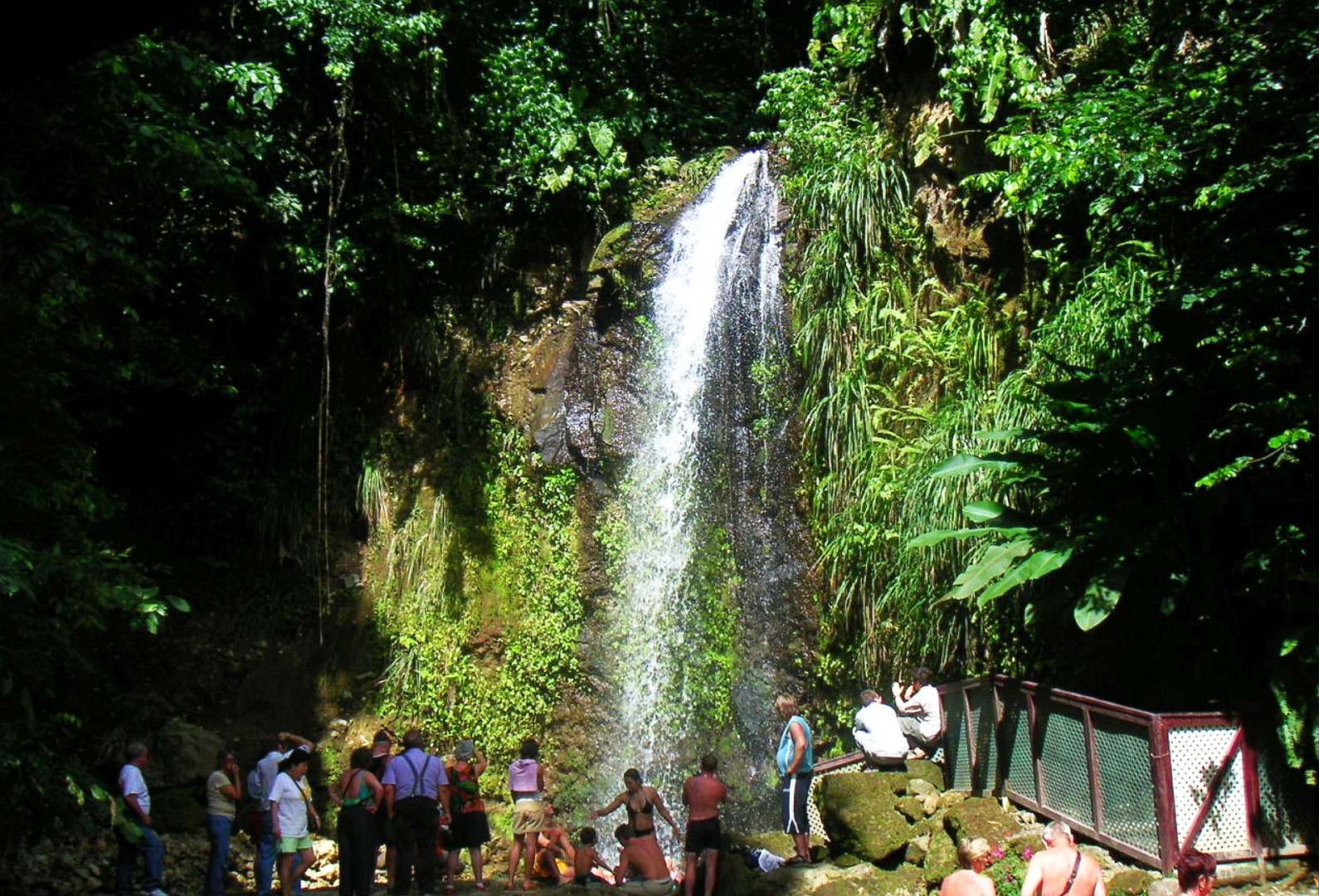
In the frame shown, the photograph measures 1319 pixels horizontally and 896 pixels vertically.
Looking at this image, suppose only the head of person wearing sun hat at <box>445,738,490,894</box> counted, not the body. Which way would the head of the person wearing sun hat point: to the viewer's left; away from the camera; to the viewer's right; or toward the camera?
away from the camera

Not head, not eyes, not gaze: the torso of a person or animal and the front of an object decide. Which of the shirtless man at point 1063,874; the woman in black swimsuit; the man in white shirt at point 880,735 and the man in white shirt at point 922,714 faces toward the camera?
the woman in black swimsuit

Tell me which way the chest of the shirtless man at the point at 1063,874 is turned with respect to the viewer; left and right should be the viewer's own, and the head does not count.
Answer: facing away from the viewer

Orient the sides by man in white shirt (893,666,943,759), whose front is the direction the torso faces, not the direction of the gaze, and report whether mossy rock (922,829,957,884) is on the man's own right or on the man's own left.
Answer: on the man's own left

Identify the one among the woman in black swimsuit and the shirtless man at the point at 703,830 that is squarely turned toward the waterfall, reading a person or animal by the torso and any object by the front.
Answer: the shirtless man

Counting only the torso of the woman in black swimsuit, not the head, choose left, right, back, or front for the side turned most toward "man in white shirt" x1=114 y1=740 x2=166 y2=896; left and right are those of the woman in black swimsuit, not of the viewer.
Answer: right

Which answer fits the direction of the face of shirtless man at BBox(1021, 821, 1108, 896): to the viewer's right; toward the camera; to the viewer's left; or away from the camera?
away from the camera

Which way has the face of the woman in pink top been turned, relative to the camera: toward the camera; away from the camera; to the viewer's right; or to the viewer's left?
away from the camera

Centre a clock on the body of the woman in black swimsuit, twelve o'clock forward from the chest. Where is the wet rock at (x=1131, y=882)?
The wet rock is roughly at 10 o'clock from the woman in black swimsuit.

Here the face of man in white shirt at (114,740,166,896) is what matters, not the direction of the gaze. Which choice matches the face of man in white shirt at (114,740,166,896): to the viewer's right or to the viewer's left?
to the viewer's right

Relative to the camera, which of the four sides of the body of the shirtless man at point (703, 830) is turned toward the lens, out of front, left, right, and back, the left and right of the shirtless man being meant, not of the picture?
back

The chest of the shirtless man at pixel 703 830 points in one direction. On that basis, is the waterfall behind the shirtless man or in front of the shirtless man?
in front

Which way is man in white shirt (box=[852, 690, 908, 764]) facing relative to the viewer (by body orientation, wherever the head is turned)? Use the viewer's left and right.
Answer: facing away from the viewer and to the left of the viewer

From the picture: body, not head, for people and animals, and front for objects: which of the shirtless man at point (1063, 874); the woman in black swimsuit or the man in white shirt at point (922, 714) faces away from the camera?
the shirtless man
